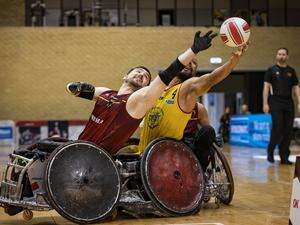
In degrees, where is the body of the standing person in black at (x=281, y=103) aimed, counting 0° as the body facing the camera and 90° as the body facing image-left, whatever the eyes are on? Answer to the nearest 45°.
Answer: approximately 0°

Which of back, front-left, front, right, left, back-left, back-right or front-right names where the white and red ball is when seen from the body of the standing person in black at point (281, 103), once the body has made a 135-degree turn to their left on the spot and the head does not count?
back-right
